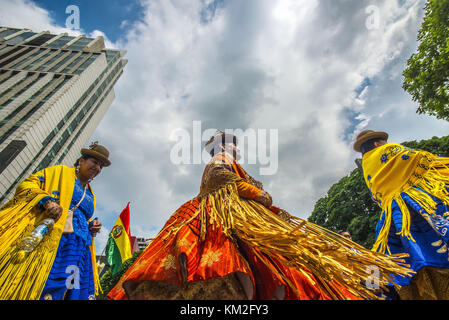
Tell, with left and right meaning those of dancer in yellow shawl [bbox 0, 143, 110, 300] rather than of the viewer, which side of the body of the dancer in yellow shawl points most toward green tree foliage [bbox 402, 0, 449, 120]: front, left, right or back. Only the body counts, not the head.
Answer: front

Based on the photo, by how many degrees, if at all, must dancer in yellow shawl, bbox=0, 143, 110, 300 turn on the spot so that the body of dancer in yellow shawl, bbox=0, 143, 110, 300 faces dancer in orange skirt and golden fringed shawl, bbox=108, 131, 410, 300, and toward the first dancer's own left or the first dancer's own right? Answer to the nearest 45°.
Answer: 0° — they already face them

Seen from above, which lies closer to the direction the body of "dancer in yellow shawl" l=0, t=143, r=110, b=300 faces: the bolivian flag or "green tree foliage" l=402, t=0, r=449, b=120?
the green tree foliage

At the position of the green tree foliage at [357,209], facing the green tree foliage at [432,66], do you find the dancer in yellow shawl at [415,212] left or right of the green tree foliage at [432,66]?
right

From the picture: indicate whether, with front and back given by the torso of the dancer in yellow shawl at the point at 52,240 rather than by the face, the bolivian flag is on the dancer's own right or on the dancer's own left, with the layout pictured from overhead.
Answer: on the dancer's own left

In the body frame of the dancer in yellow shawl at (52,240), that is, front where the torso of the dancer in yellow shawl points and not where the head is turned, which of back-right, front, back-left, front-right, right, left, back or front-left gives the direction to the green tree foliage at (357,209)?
front-left

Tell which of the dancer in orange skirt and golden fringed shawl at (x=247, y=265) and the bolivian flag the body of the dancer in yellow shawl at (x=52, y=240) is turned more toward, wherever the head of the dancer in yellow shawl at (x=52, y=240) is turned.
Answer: the dancer in orange skirt and golden fringed shawl

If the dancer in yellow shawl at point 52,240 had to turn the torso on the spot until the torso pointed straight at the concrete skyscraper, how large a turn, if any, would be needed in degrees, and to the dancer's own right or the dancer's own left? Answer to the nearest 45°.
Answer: approximately 135° to the dancer's own left

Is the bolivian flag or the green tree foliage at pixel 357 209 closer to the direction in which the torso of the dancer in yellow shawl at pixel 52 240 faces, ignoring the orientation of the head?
the green tree foliage

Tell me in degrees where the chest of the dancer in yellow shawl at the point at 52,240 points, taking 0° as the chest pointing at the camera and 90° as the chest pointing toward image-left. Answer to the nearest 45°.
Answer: approximately 315°

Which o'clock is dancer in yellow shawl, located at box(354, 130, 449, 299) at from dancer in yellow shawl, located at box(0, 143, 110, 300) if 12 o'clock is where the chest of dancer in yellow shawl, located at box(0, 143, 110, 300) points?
dancer in yellow shawl, located at box(354, 130, 449, 299) is roughly at 12 o'clock from dancer in yellow shawl, located at box(0, 143, 110, 300).

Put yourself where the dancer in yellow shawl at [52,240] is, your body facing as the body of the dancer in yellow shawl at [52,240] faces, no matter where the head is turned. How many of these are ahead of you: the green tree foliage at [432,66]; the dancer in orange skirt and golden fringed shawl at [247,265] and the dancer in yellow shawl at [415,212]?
3
